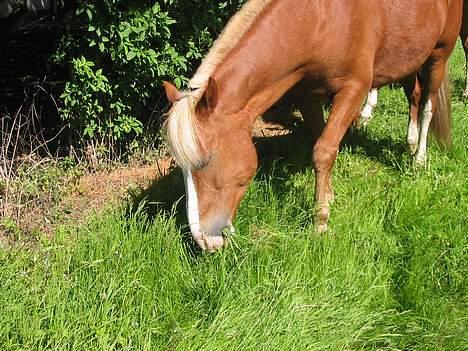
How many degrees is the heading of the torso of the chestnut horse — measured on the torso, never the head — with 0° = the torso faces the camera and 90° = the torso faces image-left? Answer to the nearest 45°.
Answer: approximately 45°

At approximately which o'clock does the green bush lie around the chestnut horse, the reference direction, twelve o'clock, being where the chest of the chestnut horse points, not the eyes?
The green bush is roughly at 3 o'clock from the chestnut horse.
